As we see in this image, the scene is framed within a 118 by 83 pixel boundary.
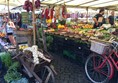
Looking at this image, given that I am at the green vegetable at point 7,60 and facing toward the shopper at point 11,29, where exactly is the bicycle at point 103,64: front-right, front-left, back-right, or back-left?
back-right

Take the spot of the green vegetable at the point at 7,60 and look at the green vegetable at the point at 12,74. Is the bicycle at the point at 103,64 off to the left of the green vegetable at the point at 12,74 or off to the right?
left

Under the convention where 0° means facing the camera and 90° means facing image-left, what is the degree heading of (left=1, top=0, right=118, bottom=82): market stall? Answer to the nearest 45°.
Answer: approximately 45°

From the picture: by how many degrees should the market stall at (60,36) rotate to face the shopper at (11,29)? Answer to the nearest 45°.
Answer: approximately 45° to its right
